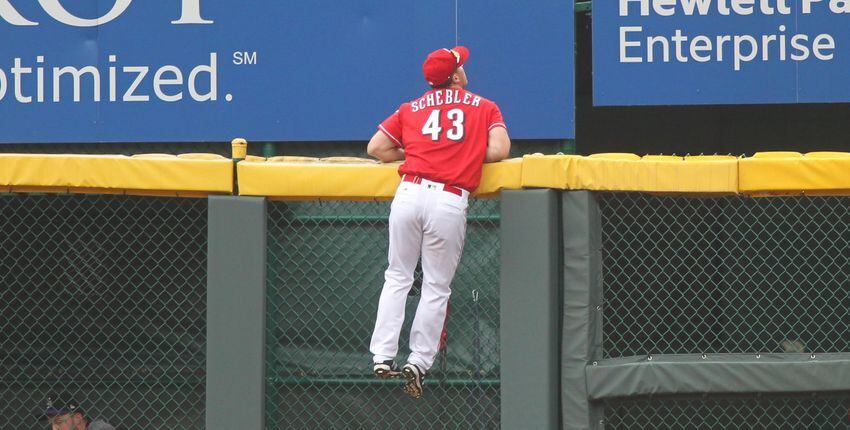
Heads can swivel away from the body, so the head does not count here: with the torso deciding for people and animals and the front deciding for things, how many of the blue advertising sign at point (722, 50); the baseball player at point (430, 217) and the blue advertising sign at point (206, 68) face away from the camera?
1

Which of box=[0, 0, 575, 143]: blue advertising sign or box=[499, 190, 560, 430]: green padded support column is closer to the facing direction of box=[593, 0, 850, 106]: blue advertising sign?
the green padded support column

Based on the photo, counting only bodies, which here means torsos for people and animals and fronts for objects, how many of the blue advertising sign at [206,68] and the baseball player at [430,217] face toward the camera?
1

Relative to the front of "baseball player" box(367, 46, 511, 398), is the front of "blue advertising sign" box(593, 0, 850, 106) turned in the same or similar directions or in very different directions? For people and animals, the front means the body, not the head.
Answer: very different directions

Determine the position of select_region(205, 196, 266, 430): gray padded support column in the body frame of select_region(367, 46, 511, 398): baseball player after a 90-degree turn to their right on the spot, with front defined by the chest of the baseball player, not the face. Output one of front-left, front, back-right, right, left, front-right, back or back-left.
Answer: back

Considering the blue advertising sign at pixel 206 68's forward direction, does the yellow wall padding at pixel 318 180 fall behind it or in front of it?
in front

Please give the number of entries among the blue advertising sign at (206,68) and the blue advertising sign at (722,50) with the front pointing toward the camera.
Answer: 2

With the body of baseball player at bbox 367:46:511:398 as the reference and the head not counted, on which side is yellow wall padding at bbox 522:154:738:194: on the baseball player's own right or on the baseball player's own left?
on the baseball player's own right

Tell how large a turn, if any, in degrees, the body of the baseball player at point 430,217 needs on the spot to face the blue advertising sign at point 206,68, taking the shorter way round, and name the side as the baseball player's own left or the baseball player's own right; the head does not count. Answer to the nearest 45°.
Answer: approximately 45° to the baseball player's own left

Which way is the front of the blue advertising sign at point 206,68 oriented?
toward the camera

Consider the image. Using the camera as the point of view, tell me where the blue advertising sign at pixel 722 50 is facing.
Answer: facing the viewer

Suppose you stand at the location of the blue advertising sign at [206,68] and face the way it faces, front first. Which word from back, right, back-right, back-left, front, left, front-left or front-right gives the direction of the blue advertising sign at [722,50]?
left

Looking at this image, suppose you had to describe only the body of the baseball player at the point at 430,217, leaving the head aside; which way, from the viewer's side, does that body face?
away from the camera

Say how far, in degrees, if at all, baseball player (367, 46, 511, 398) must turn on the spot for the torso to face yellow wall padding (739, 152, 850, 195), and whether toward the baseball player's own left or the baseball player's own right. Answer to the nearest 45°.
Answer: approximately 90° to the baseball player's own right
